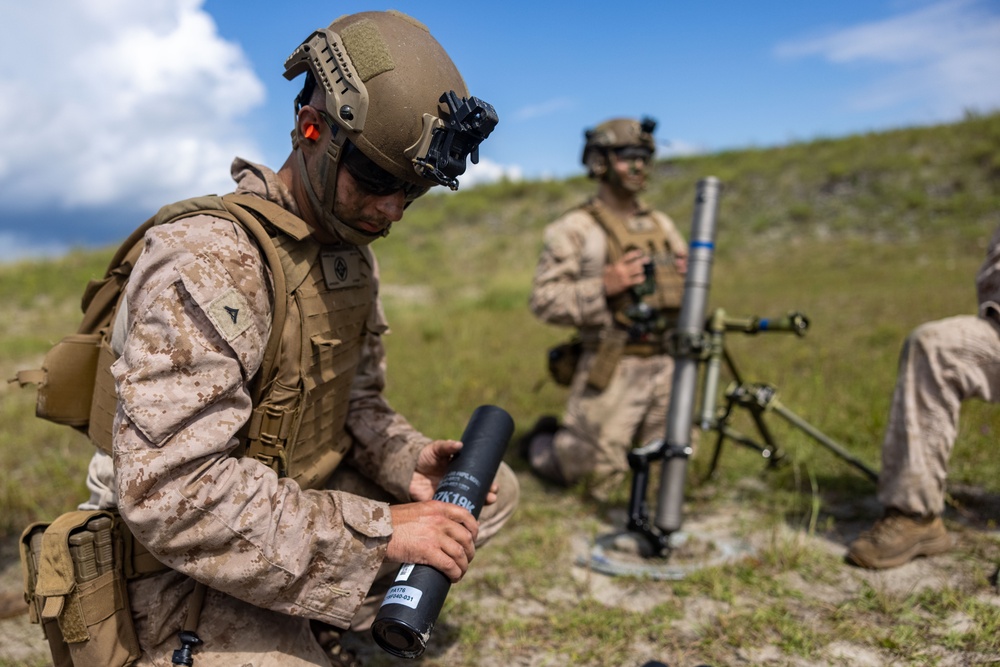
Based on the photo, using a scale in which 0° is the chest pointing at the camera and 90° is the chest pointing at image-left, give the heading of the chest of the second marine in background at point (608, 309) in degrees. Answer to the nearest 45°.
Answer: approximately 315°
